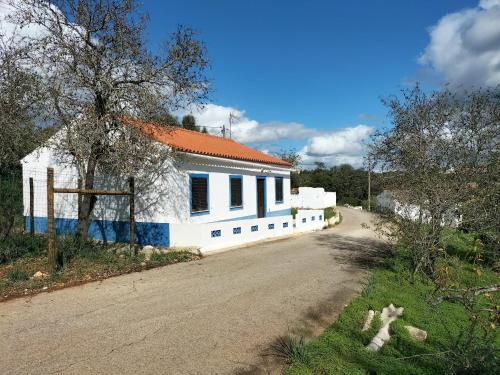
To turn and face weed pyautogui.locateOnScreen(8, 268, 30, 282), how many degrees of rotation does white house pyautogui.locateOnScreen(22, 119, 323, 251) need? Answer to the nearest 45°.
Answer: approximately 90° to its right

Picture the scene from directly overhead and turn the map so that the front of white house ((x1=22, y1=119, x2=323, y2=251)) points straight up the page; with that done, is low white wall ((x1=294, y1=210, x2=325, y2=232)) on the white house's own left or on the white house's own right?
on the white house's own left

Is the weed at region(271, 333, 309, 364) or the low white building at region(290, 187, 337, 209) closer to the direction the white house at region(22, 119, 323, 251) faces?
the weed

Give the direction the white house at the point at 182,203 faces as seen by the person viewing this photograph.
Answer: facing the viewer and to the right of the viewer

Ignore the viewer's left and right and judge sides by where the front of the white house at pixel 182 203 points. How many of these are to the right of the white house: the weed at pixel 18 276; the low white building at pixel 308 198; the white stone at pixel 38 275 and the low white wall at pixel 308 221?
2

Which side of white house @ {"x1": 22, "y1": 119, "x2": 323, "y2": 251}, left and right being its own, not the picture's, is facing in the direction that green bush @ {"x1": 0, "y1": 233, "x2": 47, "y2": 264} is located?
right

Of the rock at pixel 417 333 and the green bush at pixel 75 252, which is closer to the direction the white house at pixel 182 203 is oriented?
the rock

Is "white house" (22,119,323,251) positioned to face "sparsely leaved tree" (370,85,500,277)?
yes

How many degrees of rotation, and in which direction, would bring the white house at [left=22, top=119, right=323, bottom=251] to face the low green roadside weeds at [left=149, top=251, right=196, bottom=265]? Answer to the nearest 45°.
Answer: approximately 45° to its right

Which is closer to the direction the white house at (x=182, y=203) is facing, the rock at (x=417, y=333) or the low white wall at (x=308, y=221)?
the rock

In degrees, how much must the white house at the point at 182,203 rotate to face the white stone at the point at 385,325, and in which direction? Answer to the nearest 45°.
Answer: approximately 45° to its right

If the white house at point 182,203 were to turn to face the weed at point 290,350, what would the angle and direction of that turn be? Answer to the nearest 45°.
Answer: approximately 45° to its right

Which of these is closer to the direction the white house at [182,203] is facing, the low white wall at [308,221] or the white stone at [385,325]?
the white stone

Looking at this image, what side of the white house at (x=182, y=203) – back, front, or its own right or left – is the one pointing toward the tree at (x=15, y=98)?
right

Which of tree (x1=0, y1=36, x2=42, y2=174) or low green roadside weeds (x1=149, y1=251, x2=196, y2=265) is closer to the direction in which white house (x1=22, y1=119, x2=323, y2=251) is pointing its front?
the low green roadside weeds
